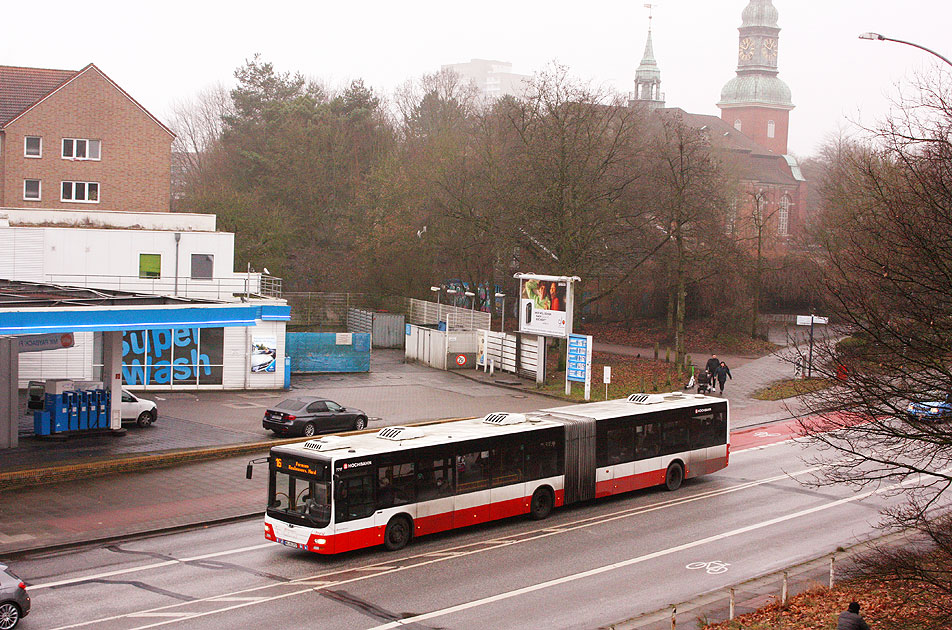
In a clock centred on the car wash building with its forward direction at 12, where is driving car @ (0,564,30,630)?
The driving car is roughly at 12 o'clock from the car wash building.

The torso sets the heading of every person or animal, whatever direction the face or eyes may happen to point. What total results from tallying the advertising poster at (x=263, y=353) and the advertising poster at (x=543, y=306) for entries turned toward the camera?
2

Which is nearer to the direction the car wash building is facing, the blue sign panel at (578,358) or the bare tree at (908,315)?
the bare tree

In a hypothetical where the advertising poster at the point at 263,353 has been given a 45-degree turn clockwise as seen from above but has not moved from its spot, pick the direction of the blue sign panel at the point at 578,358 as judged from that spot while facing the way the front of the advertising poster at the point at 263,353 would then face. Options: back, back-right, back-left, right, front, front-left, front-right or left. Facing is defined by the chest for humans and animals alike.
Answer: back-left

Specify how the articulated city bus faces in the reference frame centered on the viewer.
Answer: facing the viewer and to the left of the viewer

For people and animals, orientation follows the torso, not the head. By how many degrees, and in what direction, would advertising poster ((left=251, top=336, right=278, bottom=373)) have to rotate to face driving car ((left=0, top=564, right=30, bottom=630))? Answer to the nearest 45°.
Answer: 0° — it already faces it

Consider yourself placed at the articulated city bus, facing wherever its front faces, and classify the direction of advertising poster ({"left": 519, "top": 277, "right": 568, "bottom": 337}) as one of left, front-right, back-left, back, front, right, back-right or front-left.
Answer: back-right

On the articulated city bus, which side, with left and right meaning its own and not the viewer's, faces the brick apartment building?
right

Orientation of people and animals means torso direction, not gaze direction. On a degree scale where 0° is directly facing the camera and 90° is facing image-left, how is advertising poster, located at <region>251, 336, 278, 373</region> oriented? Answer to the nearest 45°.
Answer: approximately 0°
